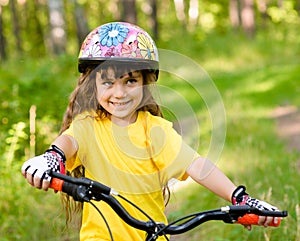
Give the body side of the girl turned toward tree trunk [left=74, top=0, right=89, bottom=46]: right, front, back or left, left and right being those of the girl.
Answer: back

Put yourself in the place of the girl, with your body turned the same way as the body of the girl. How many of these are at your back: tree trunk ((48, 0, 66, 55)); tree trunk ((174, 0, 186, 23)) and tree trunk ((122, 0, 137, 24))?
3

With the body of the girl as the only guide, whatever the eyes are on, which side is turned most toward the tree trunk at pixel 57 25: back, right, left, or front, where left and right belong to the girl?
back

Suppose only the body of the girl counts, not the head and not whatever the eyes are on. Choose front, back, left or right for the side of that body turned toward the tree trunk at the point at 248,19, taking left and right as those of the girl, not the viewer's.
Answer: back

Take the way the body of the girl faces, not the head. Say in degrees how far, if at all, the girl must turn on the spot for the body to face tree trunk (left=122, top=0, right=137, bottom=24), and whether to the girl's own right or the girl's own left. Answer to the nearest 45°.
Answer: approximately 180°

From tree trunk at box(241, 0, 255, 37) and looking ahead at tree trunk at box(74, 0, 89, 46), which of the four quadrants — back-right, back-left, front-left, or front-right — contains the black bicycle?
front-left

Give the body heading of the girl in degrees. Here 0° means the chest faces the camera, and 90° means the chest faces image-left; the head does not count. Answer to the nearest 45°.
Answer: approximately 0°

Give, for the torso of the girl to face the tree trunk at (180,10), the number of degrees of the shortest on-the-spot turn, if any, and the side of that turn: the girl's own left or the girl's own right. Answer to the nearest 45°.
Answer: approximately 180°

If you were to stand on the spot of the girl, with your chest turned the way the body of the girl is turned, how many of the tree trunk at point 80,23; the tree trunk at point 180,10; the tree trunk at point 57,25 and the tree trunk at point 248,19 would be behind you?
4

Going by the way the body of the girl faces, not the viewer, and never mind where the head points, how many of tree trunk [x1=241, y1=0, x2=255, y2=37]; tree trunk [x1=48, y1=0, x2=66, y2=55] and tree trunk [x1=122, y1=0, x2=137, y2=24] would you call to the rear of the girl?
3

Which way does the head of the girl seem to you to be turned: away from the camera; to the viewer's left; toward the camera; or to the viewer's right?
toward the camera
